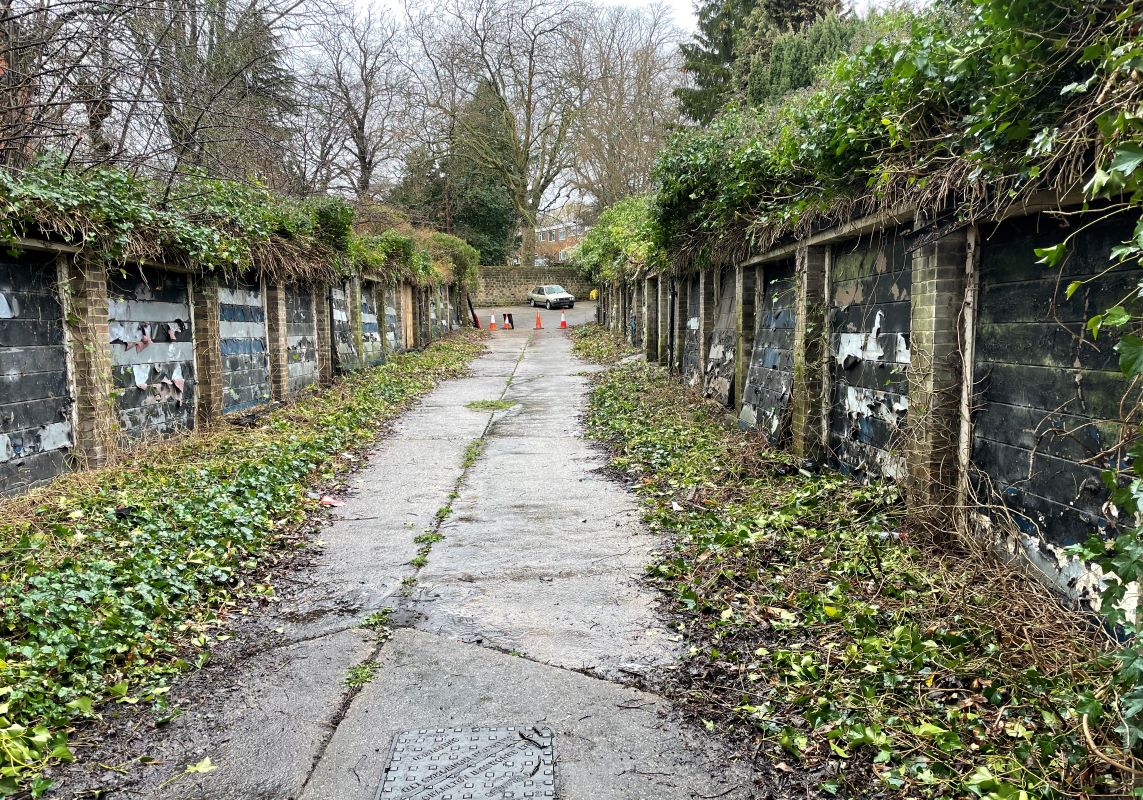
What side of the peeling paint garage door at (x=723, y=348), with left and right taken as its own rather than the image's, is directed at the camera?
left

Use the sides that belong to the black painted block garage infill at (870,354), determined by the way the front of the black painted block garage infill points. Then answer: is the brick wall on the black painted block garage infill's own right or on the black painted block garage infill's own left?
on the black painted block garage infill's own right

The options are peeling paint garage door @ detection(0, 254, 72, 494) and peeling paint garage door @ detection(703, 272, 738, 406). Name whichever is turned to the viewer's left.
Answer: peeling paint garage door @ detection(703, 272, 738, 406)

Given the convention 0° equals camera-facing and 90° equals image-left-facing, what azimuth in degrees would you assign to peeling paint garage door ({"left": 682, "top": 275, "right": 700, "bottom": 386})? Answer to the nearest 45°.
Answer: approximately 90°

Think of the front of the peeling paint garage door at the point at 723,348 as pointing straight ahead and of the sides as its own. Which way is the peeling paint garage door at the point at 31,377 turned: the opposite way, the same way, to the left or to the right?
the opposite way

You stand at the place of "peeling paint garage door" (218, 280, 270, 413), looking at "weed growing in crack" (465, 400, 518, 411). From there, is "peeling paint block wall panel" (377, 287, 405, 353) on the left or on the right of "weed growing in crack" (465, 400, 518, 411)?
left

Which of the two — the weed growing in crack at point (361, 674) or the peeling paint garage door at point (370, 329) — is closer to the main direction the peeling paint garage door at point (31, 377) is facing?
the weed growing in crack

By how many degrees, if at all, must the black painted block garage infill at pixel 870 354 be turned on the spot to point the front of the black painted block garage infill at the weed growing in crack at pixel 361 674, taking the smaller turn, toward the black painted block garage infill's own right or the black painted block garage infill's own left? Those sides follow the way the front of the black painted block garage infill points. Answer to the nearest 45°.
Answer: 0° — it already faces it

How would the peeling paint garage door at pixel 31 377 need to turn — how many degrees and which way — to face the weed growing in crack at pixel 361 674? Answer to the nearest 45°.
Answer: approximately 45° to its right

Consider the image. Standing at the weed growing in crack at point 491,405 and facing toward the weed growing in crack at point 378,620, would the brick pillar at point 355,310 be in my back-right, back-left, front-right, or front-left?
back-right

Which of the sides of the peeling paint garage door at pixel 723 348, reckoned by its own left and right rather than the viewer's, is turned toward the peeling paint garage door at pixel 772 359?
left
